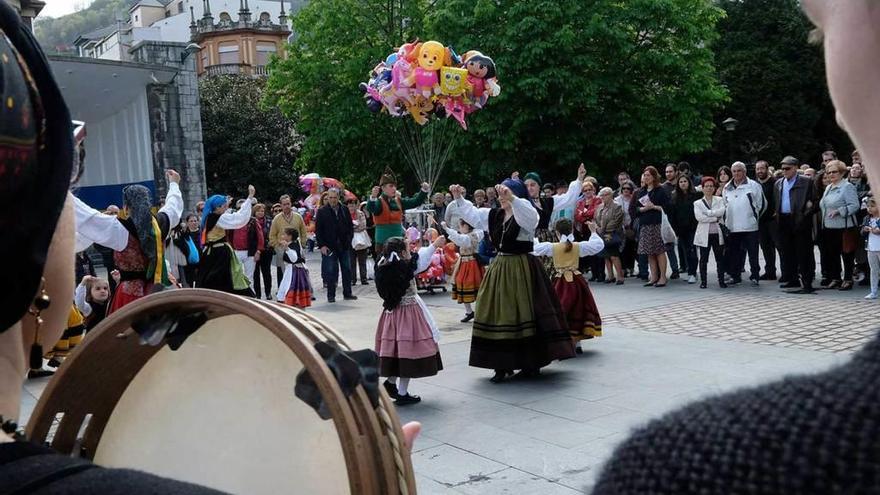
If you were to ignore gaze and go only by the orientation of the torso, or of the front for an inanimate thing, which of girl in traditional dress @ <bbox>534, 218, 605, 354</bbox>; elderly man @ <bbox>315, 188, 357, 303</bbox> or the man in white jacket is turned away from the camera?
the girl in traditional dress

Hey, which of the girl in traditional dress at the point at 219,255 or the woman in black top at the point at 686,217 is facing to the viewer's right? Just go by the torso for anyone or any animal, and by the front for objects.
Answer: the girl in traditional dress

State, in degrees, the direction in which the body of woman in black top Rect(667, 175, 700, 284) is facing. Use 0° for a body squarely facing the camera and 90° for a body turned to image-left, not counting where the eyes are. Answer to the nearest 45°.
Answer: approximately 0°

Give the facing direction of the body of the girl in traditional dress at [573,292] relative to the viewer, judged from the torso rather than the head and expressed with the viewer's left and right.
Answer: facing away from the viewer

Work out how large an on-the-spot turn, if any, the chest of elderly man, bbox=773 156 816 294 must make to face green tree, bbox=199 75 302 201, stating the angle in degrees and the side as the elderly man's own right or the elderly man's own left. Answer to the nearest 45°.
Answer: approximately 90° to the elderly man's own right

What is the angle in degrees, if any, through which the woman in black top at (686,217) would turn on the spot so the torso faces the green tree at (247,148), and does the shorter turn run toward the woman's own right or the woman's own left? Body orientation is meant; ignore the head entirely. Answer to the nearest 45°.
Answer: approximately 135° to the woman's own right

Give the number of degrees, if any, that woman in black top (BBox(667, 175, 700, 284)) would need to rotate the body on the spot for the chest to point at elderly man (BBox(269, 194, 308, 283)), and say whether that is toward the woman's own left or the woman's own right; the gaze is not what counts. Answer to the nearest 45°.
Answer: approximately 90° to the woman's own right

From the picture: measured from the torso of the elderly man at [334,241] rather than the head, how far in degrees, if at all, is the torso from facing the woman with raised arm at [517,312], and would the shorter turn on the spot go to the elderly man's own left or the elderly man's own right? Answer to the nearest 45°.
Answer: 0° — they already face them

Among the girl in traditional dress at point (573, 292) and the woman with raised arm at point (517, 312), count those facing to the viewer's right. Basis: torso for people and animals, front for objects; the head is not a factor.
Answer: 0

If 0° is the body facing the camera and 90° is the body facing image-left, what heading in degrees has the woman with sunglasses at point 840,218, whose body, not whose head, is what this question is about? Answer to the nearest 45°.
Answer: approximately 45°

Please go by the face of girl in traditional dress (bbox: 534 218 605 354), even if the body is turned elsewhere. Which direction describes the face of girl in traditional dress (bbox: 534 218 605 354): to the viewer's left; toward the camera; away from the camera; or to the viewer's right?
away from the camera

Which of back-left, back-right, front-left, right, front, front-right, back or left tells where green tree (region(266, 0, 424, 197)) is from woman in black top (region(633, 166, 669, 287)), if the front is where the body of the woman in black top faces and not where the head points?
right
